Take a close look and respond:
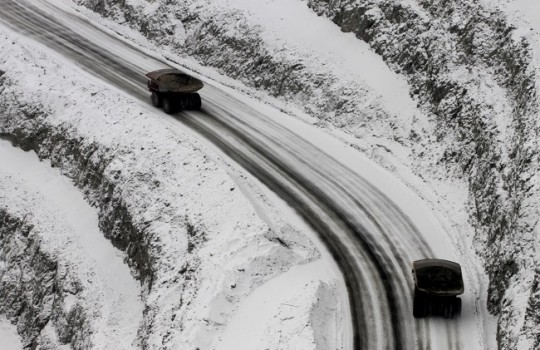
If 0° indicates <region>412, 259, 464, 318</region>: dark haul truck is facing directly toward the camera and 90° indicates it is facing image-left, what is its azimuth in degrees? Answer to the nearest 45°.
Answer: approximately 180°
